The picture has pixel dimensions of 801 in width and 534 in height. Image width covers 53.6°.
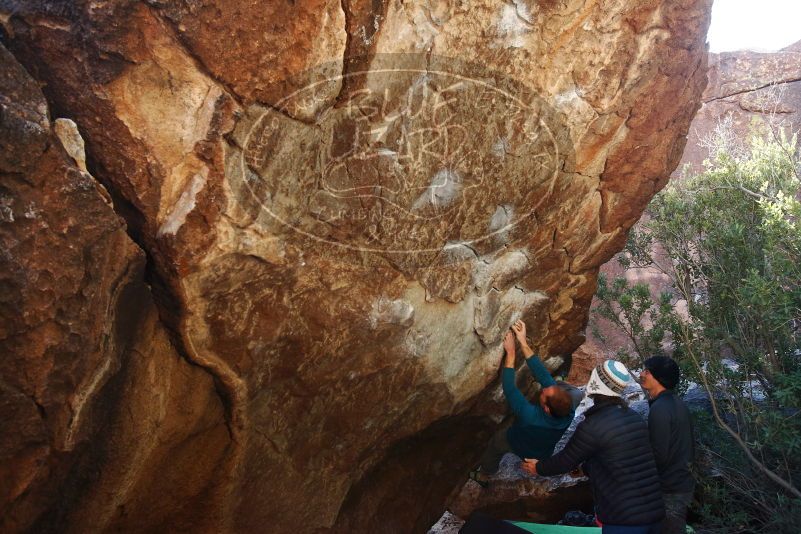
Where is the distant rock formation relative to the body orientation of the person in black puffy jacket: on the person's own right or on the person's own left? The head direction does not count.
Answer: on the person's own right

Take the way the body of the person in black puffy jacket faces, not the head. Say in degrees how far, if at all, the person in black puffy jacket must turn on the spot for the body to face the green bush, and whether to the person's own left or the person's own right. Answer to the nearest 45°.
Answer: approximately 90° to the person's own right

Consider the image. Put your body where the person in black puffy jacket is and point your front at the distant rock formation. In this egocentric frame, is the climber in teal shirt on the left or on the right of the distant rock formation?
left

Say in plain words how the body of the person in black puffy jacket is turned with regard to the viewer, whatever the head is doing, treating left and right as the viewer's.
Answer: facing away from the viewer and to the left of the viewer

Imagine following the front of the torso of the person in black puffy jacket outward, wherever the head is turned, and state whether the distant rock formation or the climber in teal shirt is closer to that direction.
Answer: the climber in teal shirt

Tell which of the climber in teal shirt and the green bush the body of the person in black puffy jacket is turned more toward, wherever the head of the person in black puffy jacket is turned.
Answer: the climber in teal shirt

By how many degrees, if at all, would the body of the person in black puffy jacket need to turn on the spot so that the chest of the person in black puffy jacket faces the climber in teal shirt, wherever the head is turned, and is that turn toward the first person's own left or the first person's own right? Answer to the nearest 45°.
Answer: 0° — they already face them
